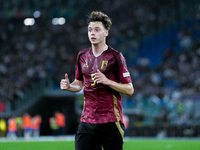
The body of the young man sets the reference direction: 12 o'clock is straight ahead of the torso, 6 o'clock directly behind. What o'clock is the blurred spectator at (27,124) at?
The blurred spectator is roughly at 4 o'clock from the young man.

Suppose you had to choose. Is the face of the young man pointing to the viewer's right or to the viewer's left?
to the viewer's left

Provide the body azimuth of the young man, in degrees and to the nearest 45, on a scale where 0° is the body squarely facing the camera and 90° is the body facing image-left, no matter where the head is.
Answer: approximately 45°

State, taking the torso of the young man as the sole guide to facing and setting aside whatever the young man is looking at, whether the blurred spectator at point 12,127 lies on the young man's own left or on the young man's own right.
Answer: on the young man's own right
